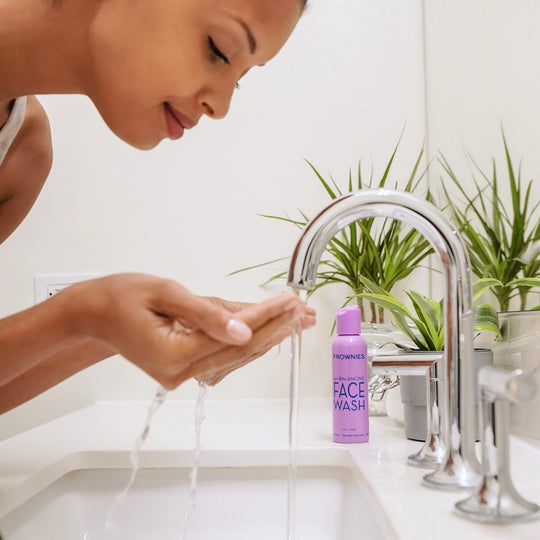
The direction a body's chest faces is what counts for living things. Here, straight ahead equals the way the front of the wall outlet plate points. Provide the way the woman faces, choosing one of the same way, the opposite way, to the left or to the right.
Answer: to the left

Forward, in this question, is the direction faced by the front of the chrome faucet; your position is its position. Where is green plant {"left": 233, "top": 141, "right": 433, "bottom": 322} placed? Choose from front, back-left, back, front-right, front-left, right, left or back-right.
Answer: right

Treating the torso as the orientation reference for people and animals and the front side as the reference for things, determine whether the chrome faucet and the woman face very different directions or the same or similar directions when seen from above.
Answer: very different directions

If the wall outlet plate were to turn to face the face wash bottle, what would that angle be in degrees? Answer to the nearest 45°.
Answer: approximately 45° to its left

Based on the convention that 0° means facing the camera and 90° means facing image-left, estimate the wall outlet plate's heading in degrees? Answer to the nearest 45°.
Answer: approximately 0°

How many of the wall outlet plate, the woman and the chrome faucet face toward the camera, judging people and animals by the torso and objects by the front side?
1

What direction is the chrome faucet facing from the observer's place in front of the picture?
facing to the left of the viewer

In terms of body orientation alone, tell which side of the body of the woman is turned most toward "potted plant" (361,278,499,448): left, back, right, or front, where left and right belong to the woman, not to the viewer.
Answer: front

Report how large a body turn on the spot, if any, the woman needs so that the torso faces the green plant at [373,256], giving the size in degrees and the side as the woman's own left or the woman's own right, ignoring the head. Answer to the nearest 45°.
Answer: approximately 45° to the woman's own left

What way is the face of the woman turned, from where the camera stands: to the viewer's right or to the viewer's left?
to the viewer's right

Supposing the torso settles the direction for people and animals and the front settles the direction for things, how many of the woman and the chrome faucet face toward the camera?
0

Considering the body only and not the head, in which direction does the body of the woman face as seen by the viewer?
to the viewer's right
